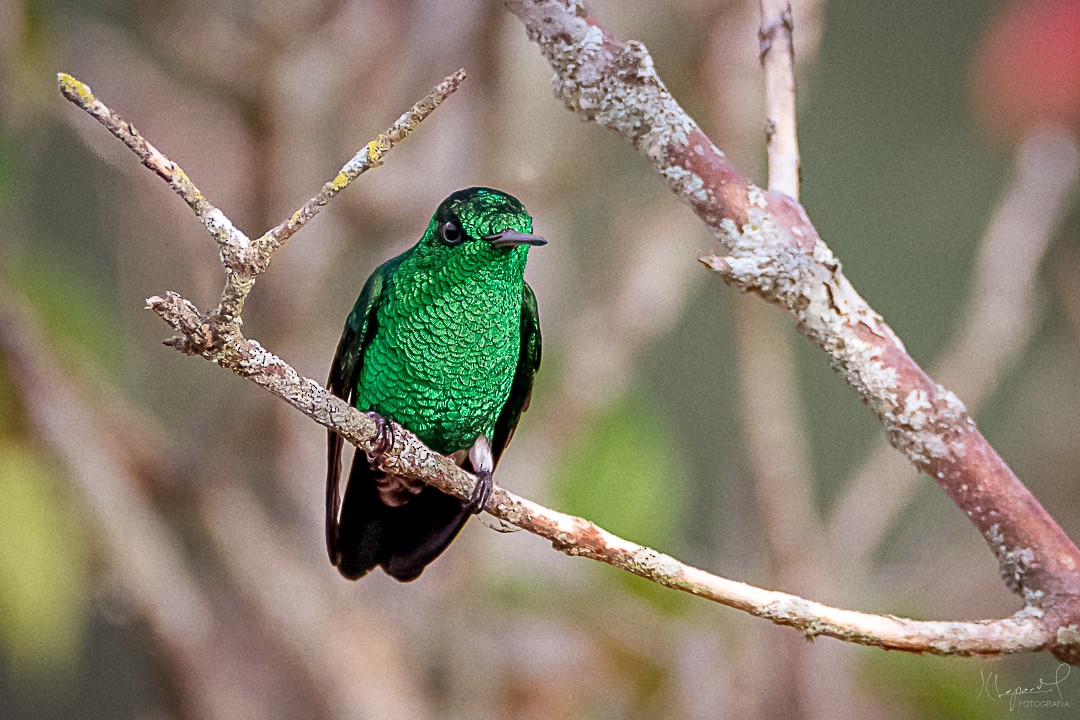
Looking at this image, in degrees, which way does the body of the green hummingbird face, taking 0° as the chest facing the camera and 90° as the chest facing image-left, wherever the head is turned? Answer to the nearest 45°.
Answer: approximately 315°

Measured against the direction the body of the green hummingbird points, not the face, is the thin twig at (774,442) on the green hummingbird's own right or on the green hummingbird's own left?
on the green hummingbird's own left
